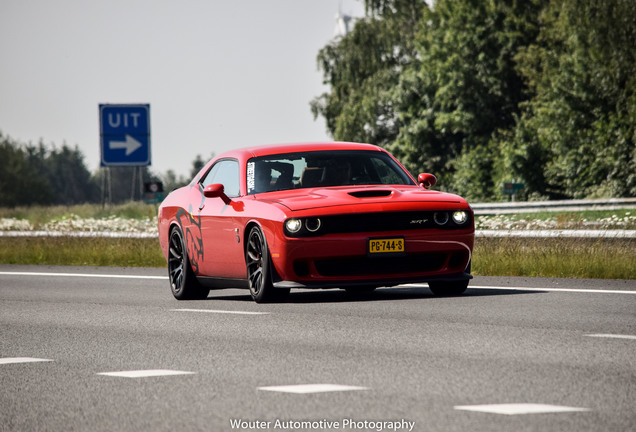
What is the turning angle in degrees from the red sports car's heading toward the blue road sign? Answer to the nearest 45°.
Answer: approximately 135° to its left

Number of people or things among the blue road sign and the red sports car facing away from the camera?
0

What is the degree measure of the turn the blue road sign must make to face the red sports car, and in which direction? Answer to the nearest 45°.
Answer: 0° — it already faces it

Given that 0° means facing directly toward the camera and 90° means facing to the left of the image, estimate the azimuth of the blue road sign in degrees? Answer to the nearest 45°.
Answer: approximately 0°

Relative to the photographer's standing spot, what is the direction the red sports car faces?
facing the viewer and to the right of the viewer
